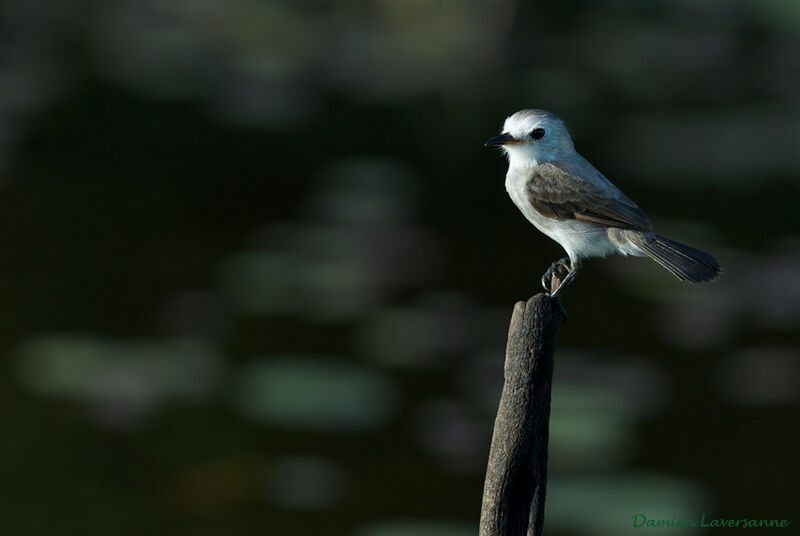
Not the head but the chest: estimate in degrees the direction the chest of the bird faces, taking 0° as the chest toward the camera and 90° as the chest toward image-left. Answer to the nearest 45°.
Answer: approximately 90°
